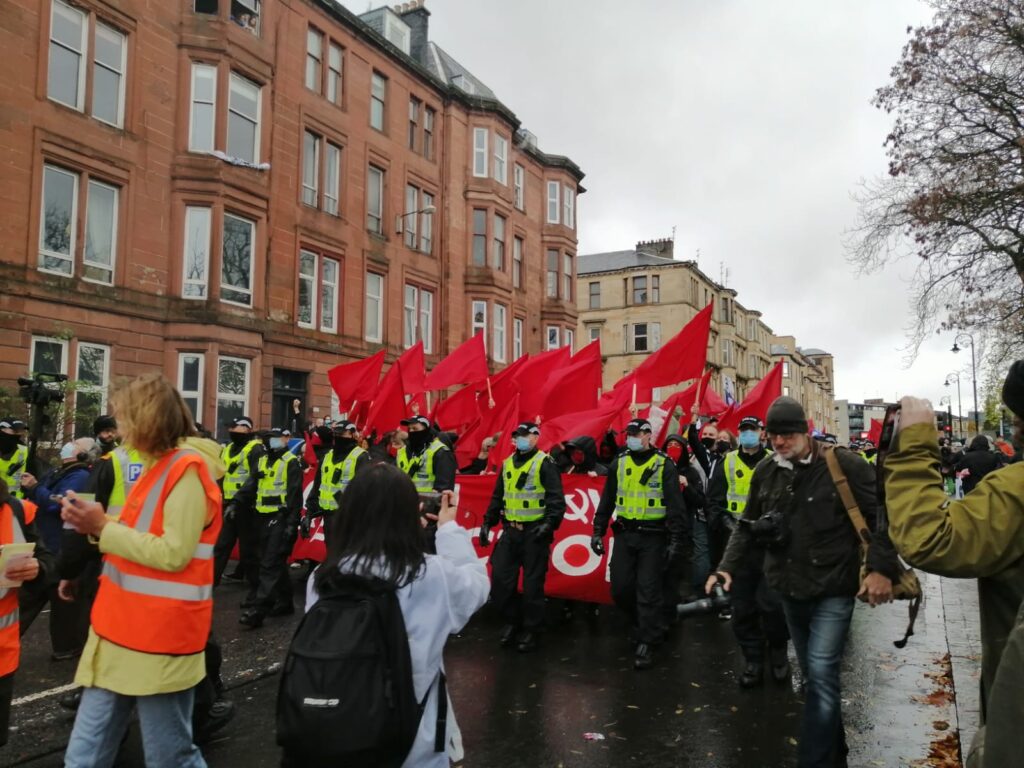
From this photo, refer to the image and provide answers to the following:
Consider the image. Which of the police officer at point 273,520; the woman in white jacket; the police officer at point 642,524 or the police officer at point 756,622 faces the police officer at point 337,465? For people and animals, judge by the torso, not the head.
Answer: the woman in white jacket

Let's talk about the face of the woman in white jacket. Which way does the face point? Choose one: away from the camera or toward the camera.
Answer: away from the camera

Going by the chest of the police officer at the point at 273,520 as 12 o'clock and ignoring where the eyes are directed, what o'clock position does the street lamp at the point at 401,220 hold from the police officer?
The street lamp is roughly at 5 o'clock from the police officer.

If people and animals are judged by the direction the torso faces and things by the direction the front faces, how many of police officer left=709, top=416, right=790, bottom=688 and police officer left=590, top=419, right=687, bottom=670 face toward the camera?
2

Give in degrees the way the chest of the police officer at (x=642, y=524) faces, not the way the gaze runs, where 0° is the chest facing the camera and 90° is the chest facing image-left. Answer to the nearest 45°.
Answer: approximately 0°

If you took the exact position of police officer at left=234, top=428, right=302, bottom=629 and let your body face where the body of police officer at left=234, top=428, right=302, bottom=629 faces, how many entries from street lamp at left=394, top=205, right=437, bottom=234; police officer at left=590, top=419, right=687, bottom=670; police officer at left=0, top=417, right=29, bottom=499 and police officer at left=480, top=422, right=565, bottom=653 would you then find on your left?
2

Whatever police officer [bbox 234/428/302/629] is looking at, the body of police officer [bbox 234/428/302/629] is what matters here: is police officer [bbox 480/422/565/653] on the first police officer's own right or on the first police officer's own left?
on the first police officer's own left

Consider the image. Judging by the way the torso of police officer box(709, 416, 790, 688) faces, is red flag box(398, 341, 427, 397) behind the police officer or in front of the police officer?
behind

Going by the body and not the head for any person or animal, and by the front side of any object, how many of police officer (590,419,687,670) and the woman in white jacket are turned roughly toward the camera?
1

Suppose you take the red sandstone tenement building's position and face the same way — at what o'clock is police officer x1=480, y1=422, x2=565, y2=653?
The police officer is roughly at 1 o'clock from the red sandstone tenement building.

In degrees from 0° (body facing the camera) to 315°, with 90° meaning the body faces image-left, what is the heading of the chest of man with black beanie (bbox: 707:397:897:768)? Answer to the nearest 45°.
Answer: approximately 45°

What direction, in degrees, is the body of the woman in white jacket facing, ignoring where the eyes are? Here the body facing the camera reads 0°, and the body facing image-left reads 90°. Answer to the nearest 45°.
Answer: approximately 180°

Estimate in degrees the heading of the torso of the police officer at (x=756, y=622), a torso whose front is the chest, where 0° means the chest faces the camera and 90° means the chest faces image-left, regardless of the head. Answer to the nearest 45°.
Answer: approximately 0°

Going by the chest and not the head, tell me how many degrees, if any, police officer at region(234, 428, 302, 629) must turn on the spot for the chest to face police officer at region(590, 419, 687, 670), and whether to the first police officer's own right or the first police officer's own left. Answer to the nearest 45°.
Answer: approximately 90° to the first police officer's own left

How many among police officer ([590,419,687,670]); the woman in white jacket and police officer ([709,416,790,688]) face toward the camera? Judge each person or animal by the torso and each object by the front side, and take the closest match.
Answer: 2
